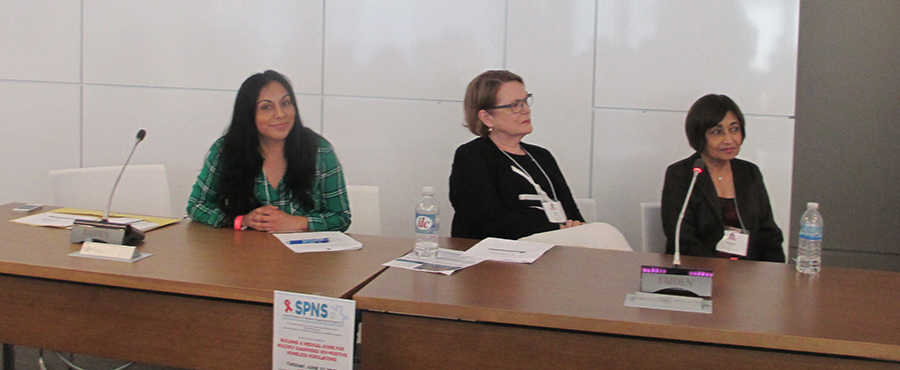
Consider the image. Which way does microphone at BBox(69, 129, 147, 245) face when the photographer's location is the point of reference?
facing away from the viewer and to the right of the viewer

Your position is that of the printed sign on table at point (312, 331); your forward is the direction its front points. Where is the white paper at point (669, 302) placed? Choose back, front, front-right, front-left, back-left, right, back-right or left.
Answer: left

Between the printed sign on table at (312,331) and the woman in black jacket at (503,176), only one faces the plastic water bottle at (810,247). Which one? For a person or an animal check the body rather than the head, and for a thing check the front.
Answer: the woman in black jacket

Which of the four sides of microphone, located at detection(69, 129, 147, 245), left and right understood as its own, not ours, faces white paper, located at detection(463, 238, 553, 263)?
right

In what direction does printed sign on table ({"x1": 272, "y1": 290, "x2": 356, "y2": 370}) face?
toward the camera

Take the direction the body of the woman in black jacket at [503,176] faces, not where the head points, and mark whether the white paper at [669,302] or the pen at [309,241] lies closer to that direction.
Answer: the white paper

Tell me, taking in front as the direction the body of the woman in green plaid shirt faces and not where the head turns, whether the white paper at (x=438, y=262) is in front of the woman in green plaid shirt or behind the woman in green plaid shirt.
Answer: in front

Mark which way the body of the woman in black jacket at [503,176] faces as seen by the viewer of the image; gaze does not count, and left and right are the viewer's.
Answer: facing the viewer and to the right of the viewer

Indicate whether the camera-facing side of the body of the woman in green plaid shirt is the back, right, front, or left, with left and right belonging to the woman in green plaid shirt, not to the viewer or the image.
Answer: front

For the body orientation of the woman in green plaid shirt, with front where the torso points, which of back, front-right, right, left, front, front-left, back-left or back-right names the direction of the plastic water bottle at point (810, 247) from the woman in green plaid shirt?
front-left

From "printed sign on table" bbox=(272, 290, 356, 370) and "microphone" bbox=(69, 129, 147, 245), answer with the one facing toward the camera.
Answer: the printed sign on table

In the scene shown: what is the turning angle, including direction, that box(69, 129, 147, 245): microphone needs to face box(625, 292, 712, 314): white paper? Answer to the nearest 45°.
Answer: approximately 90° to its right

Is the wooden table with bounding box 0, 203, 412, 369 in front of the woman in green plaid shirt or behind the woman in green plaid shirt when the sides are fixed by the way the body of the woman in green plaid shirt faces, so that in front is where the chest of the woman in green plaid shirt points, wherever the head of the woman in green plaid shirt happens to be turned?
in front

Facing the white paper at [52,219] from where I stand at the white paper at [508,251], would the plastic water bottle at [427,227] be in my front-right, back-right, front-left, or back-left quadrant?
front-left

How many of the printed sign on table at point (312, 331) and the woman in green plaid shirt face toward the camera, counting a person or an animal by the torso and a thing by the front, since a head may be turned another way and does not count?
2

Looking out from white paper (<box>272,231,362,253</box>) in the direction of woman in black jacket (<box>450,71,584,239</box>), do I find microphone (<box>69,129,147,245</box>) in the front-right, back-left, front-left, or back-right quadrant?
back-left
